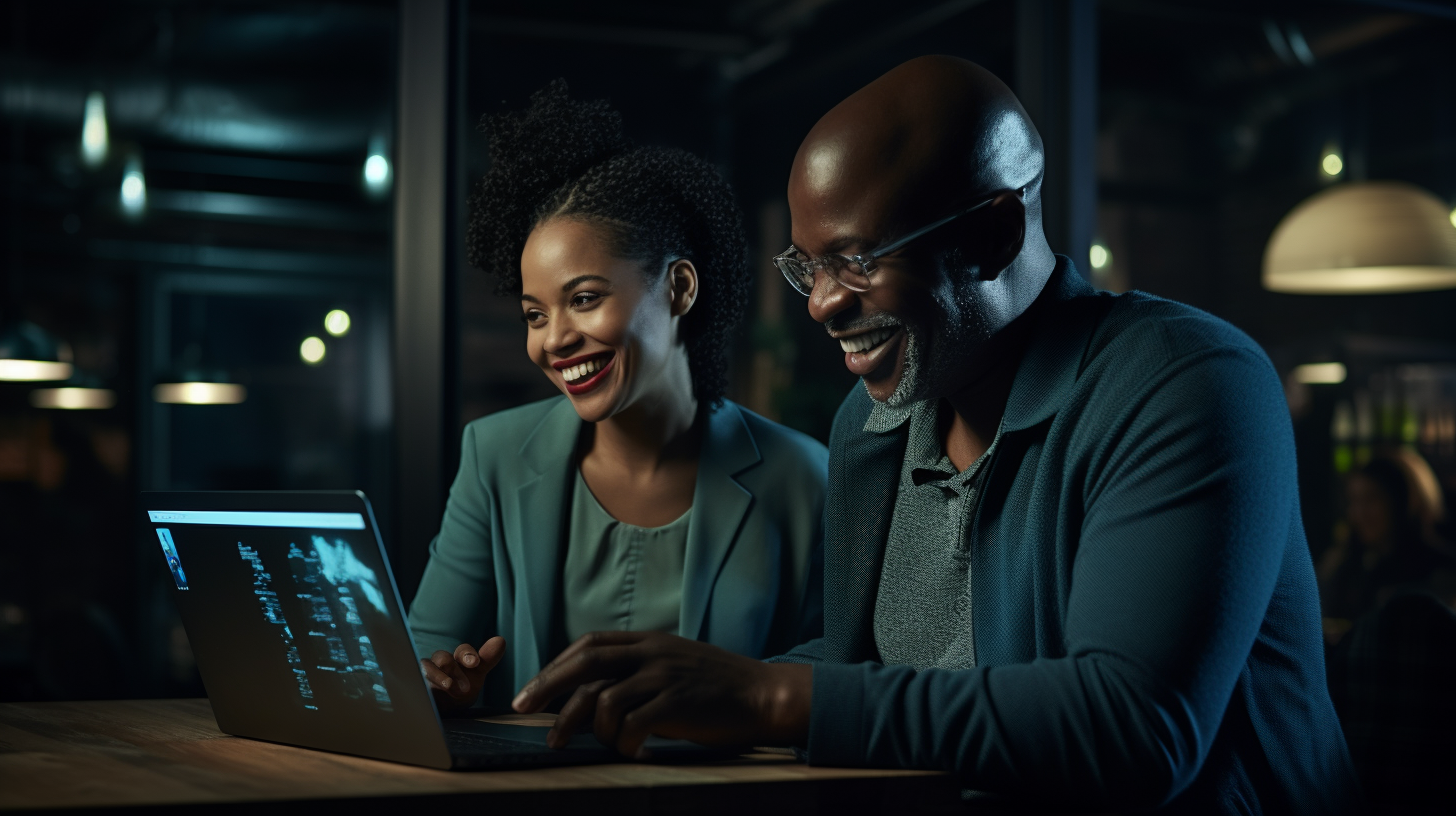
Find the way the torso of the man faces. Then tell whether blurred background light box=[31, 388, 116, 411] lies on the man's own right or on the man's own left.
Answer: on the man's own right

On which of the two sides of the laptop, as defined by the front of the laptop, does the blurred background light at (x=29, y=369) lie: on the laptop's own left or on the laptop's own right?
on the laptop's own left

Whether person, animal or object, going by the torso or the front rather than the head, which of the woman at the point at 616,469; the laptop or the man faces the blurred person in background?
the laptop

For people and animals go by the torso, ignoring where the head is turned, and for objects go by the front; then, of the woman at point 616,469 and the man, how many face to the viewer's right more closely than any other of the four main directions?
0

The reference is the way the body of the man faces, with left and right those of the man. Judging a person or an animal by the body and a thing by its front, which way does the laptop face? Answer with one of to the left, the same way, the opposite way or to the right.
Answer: the opposite way

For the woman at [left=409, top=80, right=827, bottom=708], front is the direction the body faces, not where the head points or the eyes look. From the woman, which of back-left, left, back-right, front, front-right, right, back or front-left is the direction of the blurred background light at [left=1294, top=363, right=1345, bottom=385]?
back

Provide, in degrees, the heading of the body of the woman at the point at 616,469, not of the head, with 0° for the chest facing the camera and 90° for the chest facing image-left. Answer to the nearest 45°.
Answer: approximately 45°
